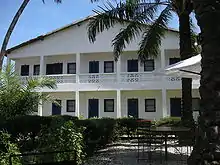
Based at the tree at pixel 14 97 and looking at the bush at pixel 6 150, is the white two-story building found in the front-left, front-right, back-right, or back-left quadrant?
back-left

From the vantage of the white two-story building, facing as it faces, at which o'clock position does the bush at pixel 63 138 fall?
The bush is roughly at 12 o'clock from the white two-story building.

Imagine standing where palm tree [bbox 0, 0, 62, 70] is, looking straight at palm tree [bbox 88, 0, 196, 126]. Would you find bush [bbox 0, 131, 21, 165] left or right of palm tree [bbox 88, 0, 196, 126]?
right

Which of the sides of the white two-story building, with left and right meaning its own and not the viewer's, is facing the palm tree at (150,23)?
front

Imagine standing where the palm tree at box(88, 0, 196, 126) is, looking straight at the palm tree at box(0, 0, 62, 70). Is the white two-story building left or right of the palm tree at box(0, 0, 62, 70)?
right

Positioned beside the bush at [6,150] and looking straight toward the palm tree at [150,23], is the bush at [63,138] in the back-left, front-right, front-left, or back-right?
front-right

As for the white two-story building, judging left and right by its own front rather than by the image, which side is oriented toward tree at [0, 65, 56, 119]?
front

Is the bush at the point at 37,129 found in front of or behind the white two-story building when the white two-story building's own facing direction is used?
in front

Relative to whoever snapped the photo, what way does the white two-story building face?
facing the viewer

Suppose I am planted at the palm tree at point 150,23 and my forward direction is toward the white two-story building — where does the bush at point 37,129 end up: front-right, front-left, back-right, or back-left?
back-left

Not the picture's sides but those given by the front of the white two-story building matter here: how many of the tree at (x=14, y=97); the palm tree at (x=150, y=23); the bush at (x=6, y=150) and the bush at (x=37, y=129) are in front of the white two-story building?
4

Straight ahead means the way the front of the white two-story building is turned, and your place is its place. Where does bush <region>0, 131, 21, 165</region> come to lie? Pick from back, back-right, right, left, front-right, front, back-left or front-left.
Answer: front
